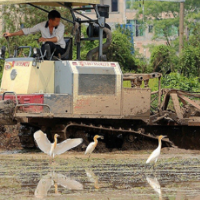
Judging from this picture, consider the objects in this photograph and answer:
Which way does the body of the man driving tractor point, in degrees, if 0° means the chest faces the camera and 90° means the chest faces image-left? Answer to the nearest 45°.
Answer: approximately 45°

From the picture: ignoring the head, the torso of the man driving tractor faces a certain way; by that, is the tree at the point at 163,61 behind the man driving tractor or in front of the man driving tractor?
behind
